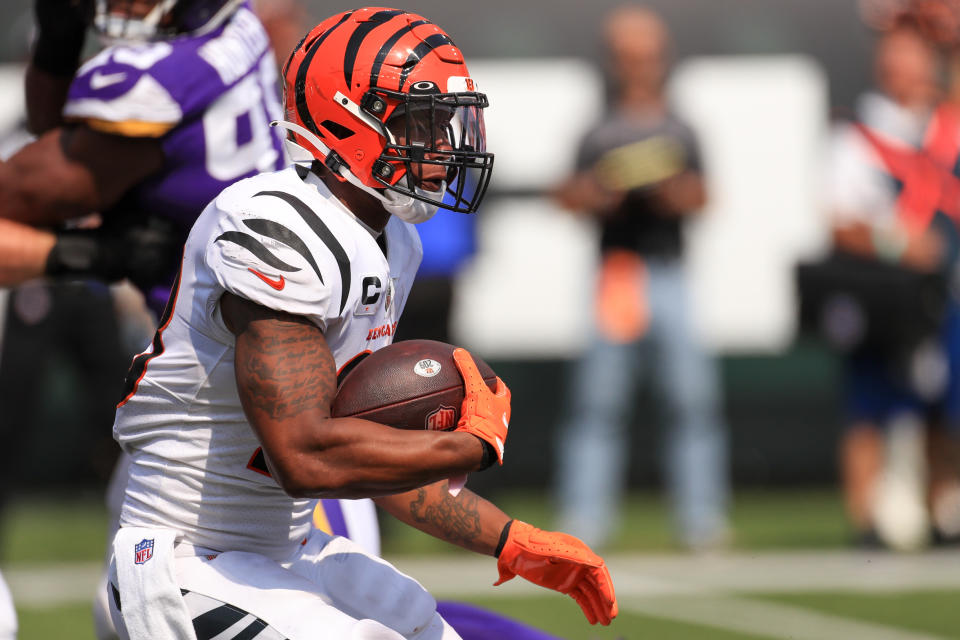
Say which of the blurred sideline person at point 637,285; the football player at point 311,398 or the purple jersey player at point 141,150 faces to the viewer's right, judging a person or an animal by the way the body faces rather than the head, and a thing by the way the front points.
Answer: the football player

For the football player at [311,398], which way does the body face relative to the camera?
to the viewer's right

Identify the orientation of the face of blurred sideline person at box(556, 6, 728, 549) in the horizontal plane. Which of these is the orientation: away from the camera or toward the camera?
toward the camera

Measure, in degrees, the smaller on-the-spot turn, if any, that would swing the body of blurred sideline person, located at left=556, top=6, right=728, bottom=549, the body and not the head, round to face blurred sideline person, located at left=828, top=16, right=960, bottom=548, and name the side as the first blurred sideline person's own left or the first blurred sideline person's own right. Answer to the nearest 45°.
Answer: approximately 90° to the first blurred sideline person's own left

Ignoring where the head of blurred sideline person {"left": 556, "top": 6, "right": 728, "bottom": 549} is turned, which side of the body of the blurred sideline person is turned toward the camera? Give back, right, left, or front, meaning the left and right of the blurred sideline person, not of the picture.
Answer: front

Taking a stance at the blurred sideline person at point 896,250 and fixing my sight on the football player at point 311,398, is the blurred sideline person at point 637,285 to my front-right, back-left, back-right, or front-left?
front-right

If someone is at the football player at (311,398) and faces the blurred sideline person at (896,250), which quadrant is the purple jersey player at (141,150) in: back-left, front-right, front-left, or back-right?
front-left

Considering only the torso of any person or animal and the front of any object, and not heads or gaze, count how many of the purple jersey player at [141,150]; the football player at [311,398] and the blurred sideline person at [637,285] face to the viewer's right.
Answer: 1

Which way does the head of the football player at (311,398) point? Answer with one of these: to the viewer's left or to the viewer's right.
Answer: to the viewer's right

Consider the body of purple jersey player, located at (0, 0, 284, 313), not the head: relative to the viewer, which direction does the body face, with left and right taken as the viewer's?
facing away from the viewer and to the left of the viewer

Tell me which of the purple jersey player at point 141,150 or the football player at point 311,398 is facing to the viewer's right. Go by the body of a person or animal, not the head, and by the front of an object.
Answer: the football player

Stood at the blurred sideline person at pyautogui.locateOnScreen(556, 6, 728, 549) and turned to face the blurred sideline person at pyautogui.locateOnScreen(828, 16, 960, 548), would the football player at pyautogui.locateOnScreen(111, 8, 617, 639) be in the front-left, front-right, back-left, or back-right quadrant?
back-right

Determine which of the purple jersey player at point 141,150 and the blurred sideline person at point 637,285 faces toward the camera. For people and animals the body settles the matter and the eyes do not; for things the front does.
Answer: the blurred sideline person

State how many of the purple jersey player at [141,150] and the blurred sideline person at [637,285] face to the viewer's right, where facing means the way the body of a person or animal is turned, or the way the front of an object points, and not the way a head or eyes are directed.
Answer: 0

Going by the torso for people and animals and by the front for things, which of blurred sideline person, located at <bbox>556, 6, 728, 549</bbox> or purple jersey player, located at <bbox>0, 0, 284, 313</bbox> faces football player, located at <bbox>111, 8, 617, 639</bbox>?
the blurred sideline person

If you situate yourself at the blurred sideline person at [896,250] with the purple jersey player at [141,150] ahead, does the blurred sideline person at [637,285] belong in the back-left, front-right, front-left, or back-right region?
front-right

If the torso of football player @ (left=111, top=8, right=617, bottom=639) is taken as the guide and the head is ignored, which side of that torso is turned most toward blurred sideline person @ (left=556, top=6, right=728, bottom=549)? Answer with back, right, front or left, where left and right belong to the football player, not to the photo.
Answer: left

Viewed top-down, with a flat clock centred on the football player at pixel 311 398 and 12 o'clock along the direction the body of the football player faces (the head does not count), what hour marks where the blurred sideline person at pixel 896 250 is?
The blurred sideline person is roughly at 10 o'clock from the football player.
